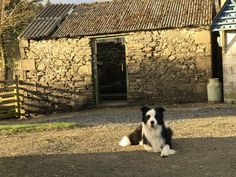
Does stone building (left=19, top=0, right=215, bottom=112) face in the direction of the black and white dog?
yes

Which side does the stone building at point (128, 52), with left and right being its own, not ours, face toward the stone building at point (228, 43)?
left

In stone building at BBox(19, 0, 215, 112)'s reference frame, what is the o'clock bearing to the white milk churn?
The white milk churn is roughly at 10 o'clock from the stone building.

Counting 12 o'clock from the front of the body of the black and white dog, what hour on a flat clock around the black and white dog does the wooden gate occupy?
The wooden gate is roughly at 5 o'clock from the black and white dog.

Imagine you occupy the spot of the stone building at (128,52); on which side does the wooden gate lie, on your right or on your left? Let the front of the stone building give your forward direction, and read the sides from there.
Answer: on your right

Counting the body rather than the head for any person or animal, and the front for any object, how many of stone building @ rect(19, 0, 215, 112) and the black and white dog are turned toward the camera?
2

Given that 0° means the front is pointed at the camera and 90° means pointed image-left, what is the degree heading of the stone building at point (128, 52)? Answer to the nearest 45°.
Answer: approximately 0°
